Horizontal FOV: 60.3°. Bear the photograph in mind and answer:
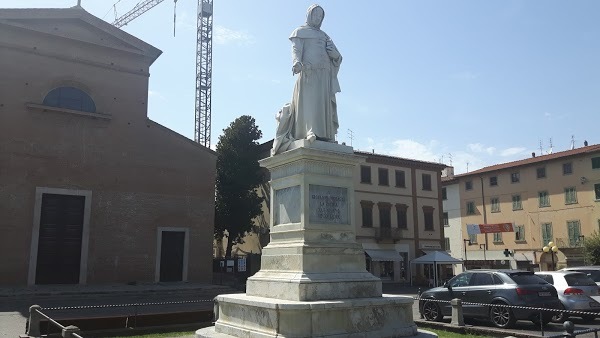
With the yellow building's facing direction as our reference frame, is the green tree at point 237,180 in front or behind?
in front

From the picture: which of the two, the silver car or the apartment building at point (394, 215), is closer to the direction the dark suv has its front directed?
the apartment building

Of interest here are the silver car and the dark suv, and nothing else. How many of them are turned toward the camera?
0

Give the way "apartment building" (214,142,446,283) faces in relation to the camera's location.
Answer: facing the viewer and to the right of the viewer

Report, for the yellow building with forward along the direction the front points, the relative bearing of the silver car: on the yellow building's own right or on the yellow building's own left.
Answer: on the yellow building's own left

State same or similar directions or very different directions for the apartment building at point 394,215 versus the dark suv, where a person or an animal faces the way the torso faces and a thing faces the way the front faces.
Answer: very different directions

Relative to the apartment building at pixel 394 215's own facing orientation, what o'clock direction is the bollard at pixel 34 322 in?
The bollard is roughly at 2 o'clock from the apartment building.

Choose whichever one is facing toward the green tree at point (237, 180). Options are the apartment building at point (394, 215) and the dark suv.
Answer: the dark suv

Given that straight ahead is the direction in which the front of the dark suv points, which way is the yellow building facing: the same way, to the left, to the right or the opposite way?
to the left

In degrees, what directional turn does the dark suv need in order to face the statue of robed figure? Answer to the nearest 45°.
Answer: approximately 90° to its left

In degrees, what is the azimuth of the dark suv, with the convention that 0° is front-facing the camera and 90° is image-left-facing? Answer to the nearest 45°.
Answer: approximately 135°

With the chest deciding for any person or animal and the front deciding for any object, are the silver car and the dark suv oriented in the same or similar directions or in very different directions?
same or similar directions

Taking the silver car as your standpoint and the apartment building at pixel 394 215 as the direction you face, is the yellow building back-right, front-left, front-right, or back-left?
front-right
